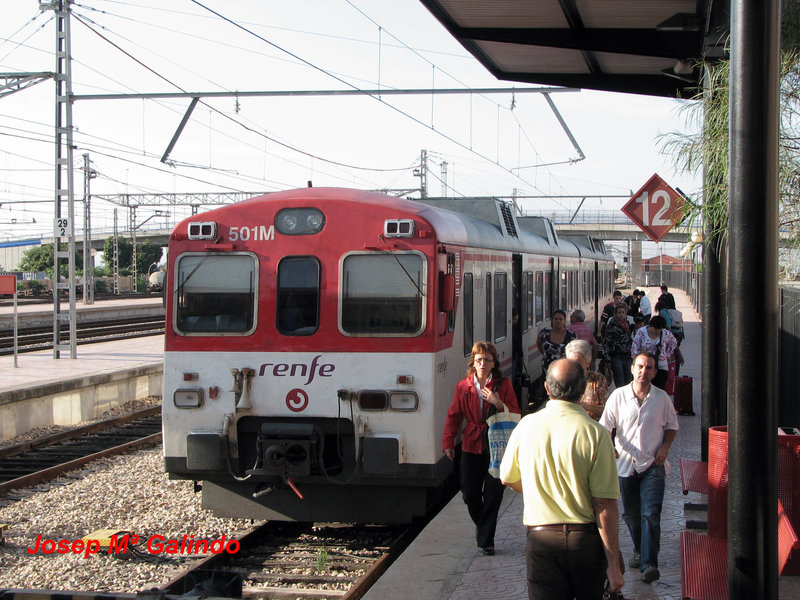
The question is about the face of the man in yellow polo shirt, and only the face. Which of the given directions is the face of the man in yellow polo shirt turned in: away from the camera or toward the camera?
away from the camera

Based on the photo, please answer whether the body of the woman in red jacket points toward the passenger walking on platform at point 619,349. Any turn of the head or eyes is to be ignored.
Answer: no

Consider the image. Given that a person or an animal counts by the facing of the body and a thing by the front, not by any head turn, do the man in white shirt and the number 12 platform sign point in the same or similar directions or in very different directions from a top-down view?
same or similar directions

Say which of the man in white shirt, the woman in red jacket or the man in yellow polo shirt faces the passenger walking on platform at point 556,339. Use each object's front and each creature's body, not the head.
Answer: the man in yellow polo shirt

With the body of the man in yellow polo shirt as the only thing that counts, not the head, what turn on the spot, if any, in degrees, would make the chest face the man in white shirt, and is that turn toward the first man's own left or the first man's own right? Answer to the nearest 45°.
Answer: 0° — they already face them

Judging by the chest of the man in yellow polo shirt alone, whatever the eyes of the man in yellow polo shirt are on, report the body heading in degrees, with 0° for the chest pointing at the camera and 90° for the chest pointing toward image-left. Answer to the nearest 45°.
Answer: approximately 180°

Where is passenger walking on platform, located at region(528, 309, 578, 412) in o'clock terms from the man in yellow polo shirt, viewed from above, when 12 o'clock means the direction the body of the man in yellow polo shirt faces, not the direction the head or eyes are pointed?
The passenger walking on platform is roughly at 12 o'clock from the man in yellow polo shirt.

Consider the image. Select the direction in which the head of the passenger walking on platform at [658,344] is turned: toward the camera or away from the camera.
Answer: toward the camera

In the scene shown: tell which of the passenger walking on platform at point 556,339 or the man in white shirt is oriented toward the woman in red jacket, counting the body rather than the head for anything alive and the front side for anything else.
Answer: the passenger walking on platform

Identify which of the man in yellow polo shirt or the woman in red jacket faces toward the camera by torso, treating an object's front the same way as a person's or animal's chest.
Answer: the woman in red jacket

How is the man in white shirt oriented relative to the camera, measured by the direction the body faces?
toward the camera

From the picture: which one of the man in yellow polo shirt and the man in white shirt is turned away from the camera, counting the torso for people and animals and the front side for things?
the man in yellow polo shirt

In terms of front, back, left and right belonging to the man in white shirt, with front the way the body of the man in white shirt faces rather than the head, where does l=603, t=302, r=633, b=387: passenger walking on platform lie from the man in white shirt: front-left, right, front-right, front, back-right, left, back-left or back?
back

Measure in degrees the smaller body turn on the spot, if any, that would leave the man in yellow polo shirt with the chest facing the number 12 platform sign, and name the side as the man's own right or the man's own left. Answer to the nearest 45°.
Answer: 0° — they already face it

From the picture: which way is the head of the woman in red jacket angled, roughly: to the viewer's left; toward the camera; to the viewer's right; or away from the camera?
toward the camera

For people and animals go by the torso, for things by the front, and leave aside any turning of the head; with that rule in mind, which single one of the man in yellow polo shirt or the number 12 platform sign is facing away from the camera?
the man in yellow polo shirt
